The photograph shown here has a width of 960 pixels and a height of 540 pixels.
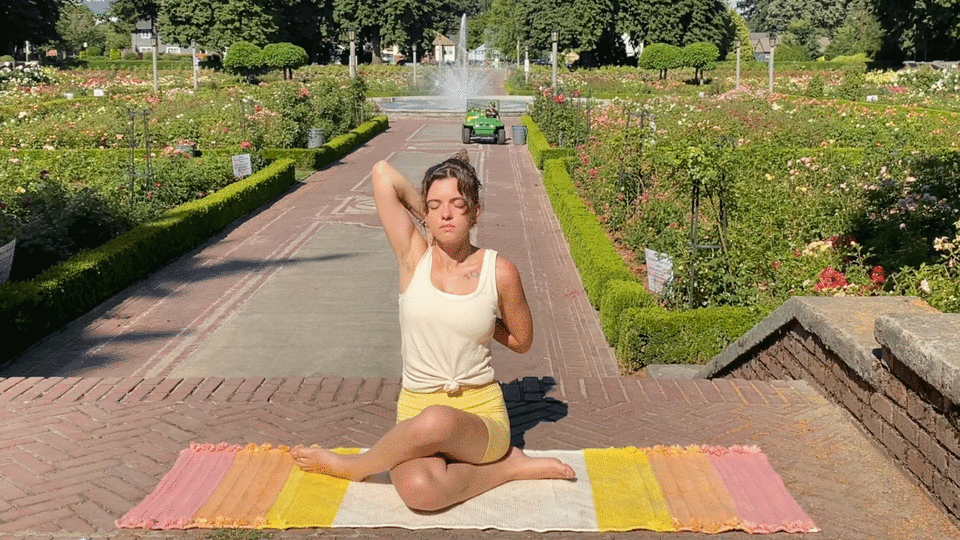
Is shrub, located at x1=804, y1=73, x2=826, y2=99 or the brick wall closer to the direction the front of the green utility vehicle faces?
the brick wall

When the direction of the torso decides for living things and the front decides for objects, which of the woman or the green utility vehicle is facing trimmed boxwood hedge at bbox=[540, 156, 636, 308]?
the green utility vehicle

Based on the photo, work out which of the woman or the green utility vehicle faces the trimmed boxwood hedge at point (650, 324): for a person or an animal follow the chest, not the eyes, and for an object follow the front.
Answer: the green utility vehicle

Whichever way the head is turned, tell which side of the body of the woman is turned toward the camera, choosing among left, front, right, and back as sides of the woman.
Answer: front

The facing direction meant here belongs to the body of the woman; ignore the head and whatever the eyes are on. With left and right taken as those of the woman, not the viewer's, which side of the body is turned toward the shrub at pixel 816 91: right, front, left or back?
back

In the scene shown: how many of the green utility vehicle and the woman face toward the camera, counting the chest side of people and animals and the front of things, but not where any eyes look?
2

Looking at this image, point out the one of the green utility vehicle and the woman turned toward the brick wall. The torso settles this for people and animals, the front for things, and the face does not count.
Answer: the green utility vehicle

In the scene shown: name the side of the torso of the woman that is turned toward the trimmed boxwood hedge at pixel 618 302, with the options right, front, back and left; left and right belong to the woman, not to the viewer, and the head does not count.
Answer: back

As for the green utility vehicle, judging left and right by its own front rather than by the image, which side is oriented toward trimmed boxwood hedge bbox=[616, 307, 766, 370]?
front

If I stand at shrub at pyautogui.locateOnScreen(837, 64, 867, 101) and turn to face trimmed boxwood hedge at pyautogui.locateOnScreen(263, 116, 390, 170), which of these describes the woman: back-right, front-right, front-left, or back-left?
front-left

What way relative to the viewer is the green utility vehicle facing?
toward the camera

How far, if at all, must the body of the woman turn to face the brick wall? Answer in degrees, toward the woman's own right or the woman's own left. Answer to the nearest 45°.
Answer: approximately 90° to the woman's own left

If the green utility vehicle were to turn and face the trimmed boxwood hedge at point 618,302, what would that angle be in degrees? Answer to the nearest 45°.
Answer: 0° — it already faces it
